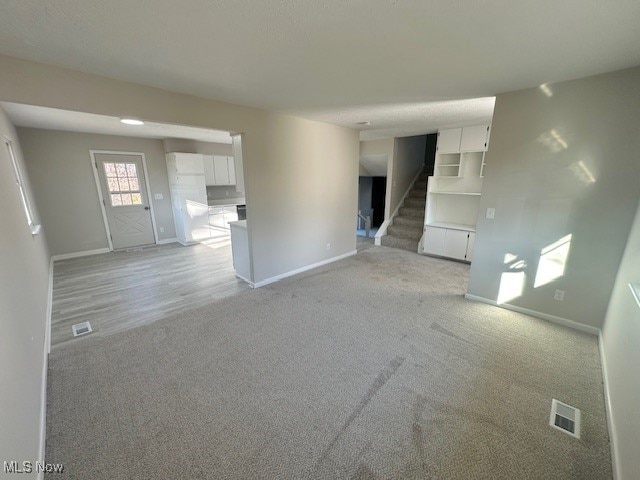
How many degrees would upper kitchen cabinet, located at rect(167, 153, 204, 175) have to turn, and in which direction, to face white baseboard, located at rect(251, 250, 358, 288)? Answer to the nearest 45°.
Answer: approximately 45° to its left

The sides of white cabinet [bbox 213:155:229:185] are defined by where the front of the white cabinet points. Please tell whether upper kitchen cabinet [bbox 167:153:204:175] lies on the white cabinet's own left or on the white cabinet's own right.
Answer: on the white cabinet's own right

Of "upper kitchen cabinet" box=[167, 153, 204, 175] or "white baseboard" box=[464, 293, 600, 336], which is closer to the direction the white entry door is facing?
the white baseboard

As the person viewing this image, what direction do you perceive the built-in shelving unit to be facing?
facing the viewer and to the left of the viewer

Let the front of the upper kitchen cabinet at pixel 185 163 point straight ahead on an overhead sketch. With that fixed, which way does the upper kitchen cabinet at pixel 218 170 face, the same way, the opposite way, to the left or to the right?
the same way

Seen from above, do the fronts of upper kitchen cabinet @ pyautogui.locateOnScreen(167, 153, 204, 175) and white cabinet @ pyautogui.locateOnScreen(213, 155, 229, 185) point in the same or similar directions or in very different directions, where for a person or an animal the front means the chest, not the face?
same or similar directions

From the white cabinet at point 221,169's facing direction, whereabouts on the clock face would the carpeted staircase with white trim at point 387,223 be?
The carpeted staircase with white trim is roughly at 10 o'clock from the white cabinet.

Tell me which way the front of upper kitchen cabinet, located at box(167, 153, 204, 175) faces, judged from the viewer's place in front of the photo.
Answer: facing the viewer

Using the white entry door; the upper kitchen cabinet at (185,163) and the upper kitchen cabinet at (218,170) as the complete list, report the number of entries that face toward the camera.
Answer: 3

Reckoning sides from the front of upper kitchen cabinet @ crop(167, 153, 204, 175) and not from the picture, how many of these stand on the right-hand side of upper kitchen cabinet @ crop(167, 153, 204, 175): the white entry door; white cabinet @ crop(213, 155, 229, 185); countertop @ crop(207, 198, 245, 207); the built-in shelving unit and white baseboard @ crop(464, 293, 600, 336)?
1

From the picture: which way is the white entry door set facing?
toward the camera

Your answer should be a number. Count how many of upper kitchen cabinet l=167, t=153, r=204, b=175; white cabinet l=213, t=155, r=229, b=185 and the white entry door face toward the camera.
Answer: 3
